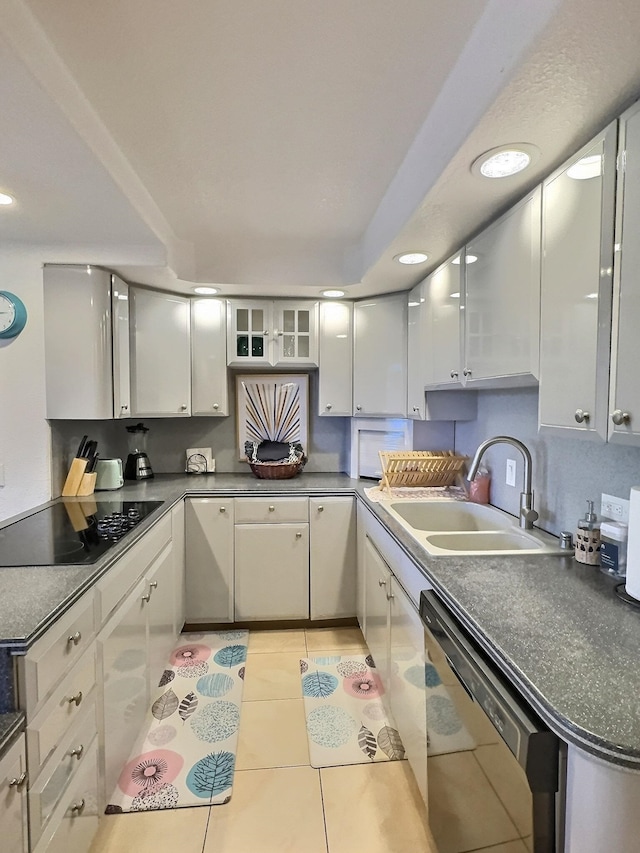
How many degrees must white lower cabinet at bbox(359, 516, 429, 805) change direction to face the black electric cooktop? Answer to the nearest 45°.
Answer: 0° — it already faces it

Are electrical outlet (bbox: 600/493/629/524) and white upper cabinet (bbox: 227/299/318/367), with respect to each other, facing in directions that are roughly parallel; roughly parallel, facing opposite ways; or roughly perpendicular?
roughly perpendicular

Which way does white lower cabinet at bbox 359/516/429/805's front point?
to the viewer's left

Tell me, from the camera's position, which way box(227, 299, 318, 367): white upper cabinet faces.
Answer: facing the viewer

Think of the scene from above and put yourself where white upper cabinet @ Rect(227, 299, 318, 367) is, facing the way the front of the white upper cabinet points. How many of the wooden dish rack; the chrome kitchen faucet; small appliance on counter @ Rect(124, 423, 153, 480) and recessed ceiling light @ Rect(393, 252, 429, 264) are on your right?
1

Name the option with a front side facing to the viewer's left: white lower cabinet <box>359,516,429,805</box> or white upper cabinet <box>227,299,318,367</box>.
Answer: the white lower cabinet

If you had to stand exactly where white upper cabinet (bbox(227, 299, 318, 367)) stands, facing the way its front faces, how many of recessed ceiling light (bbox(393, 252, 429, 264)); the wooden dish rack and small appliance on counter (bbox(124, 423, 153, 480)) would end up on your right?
1

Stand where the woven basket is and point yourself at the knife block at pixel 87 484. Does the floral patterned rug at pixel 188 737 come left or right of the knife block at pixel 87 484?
left

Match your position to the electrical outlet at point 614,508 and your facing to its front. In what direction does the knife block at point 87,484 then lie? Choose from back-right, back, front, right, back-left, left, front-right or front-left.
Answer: front-right

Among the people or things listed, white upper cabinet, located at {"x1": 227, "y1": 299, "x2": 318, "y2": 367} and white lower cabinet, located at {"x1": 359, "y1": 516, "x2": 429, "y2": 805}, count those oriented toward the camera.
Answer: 1

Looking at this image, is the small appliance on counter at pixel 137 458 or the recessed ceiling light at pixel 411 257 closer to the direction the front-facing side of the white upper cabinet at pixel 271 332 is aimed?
the recessed ceiling light

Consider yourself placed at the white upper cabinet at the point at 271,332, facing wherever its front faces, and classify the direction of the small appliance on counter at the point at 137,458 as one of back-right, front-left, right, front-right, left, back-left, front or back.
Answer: right

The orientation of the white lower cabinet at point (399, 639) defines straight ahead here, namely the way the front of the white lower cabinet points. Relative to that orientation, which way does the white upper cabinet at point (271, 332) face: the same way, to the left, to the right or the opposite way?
to the left
